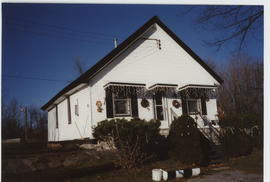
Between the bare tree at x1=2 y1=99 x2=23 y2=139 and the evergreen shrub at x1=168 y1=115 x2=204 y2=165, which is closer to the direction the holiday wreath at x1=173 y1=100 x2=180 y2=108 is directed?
the evergreen shrub

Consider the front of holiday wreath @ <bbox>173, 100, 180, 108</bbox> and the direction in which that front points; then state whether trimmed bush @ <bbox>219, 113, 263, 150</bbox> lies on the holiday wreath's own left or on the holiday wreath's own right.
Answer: on the holiday wreath's own left

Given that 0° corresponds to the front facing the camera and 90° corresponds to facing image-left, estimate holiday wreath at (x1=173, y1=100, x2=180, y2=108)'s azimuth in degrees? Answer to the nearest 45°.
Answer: approximately 0°

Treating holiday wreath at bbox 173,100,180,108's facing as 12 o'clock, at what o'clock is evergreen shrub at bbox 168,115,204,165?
The evergreen shrub is roughly at 12 o'clock from the holiday wreath.
